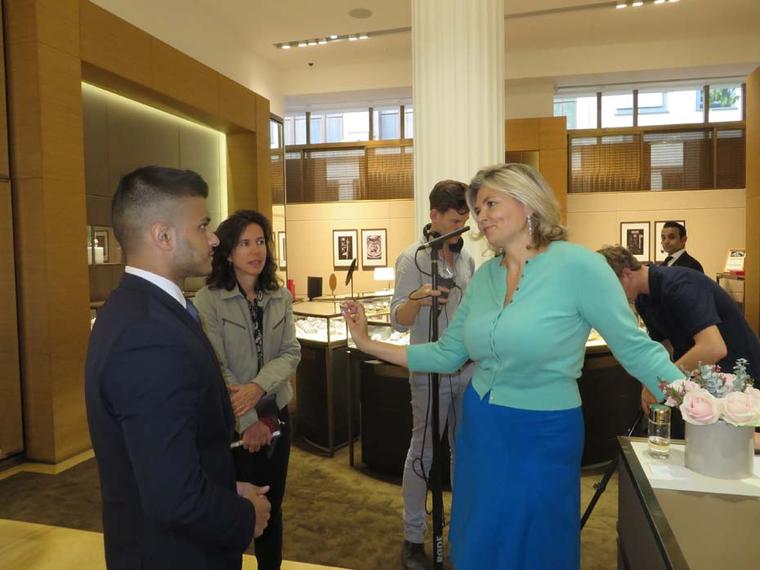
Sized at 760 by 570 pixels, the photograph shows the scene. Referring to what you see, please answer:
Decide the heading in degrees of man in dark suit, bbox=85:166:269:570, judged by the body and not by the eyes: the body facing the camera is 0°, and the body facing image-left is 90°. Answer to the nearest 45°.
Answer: approximately 270°

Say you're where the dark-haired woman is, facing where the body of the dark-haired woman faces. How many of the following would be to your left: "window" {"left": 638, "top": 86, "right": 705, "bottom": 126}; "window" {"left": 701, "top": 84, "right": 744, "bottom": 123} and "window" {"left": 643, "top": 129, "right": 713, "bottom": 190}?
3

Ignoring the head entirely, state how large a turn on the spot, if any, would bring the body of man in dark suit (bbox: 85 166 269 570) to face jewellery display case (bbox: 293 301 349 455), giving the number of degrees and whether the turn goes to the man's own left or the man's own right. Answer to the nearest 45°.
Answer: approximately 90° to the man's own left

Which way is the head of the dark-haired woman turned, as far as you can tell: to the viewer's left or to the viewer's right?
to the viewer's right

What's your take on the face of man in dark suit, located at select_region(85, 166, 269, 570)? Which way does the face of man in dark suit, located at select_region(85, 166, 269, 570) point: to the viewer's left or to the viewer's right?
to the viewer's right

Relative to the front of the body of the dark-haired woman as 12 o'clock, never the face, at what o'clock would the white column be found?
The white column is roughly at 9 o'clock from the dark-haired woman.

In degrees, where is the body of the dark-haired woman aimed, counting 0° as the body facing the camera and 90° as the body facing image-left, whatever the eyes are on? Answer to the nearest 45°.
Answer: approximately 315°
